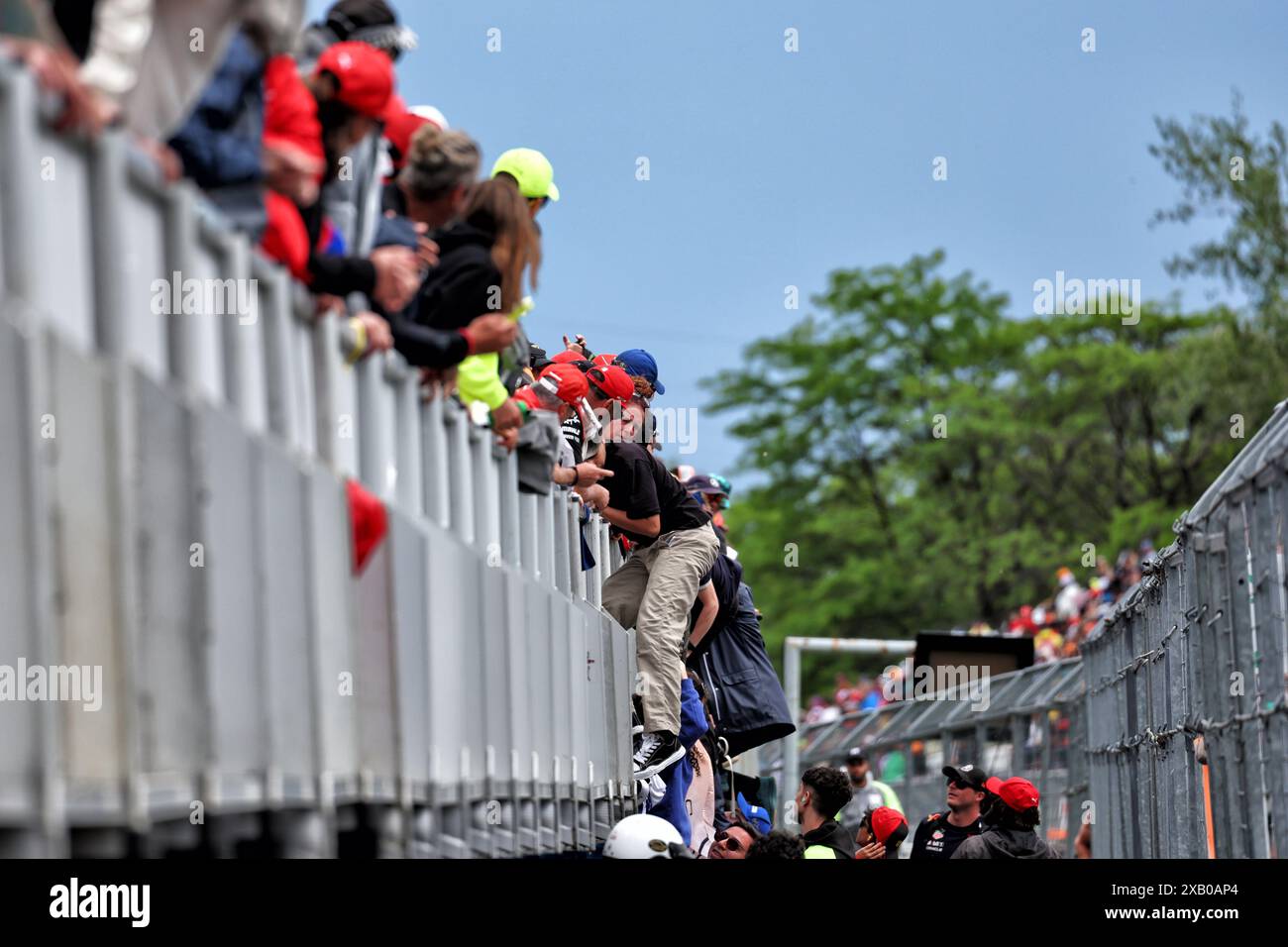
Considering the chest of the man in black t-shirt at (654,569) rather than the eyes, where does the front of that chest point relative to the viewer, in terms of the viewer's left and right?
facing to the left of the viewer

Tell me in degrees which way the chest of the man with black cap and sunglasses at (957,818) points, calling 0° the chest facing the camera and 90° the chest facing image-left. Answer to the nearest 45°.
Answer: approximately 45°

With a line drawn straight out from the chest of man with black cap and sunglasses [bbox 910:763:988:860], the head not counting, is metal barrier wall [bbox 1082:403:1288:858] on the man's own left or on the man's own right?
on the man's own left

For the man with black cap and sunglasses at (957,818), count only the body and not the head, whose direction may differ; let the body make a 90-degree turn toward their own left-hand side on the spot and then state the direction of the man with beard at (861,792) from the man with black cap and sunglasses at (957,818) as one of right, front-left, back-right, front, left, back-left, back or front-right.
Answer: back-left

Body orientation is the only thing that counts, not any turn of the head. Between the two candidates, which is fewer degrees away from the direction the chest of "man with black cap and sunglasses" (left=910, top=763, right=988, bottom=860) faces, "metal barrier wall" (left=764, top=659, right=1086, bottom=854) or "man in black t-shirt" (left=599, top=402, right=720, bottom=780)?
the man in black t-shirt
